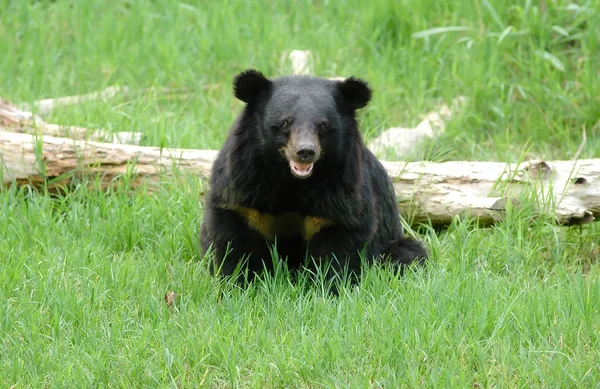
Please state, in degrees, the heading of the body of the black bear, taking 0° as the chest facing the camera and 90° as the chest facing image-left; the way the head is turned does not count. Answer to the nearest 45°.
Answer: approximately 0°

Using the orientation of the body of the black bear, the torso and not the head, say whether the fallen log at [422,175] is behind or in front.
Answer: behind
